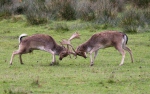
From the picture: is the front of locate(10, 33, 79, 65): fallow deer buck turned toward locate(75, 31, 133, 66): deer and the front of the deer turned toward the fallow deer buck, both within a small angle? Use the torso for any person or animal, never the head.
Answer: yes

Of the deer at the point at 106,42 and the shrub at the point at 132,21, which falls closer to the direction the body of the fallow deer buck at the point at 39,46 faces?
the deer

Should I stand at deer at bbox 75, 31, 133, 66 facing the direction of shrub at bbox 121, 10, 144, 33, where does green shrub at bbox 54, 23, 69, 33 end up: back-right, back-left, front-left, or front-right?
front-left

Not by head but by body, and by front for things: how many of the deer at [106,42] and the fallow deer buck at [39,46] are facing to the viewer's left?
1

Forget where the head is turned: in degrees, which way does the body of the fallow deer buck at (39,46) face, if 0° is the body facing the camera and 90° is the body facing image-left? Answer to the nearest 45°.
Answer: approximately 270°

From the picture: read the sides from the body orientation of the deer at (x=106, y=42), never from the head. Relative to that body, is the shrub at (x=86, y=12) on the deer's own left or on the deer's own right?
on the deer's own right

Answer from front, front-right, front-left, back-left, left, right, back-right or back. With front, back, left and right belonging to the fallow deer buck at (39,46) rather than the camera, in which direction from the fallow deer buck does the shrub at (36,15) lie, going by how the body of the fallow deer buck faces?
left

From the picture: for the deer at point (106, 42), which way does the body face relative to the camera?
to the viewer's left

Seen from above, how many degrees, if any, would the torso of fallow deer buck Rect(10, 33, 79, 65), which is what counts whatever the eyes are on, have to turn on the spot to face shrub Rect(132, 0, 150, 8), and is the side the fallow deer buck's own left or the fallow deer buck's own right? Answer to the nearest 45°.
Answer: approximately 45° to the fallow deer buck's own left

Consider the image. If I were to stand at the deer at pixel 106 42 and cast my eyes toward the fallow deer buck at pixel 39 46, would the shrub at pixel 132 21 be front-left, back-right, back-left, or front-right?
back-right

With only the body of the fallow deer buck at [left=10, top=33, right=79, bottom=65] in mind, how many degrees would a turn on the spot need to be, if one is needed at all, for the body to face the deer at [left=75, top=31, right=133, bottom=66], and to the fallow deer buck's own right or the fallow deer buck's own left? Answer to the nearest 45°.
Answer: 0° — it already faces it

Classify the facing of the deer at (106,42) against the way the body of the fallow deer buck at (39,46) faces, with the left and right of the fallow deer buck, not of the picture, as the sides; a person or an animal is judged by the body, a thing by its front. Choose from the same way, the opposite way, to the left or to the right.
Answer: the opposite way
